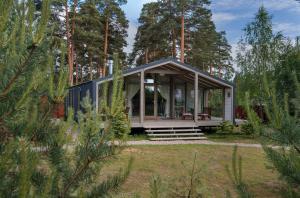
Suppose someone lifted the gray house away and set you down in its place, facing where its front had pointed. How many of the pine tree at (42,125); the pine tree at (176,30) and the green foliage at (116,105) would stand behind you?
1

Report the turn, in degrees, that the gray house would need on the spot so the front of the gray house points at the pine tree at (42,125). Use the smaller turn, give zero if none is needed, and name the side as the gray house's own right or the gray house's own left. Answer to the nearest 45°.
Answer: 0° — it already faces it

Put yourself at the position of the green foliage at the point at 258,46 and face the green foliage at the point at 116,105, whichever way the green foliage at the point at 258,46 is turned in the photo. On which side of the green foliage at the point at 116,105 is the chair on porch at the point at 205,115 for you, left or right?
right

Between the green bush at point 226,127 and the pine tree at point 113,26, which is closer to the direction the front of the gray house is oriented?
the green bush

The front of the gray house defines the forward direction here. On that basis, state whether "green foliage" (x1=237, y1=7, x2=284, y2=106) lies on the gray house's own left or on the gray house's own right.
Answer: on the gray house's own left

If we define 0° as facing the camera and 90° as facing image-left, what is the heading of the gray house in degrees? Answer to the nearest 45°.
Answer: approximately 0°

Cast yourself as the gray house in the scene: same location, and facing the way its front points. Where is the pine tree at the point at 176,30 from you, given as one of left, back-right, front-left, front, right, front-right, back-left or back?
back

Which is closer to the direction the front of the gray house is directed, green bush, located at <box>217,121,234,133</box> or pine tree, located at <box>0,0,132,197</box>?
the pine tree

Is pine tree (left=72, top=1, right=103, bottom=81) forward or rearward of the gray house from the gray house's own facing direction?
rearward
